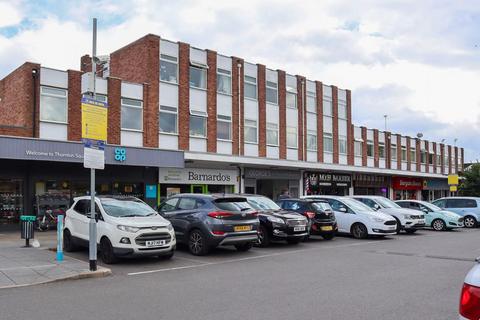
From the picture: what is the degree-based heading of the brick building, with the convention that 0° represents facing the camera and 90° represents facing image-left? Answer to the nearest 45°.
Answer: approximately 315°

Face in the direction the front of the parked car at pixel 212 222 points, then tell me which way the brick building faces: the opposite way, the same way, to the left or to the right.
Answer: the opposite way

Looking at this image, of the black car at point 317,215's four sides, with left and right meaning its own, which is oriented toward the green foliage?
right

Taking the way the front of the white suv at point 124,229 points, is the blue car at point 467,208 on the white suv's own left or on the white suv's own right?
on the white suv's own left

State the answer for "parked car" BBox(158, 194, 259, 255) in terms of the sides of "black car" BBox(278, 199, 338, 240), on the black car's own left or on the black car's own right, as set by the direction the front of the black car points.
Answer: on the black car's own left

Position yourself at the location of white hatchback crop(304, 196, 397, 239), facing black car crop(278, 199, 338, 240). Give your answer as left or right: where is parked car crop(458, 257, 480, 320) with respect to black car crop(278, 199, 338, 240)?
left

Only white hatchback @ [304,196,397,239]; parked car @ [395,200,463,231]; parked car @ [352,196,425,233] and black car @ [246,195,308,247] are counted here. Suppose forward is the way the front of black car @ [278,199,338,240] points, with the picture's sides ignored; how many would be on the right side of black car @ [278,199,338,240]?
3

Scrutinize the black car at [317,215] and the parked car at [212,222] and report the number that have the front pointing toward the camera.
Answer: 0
